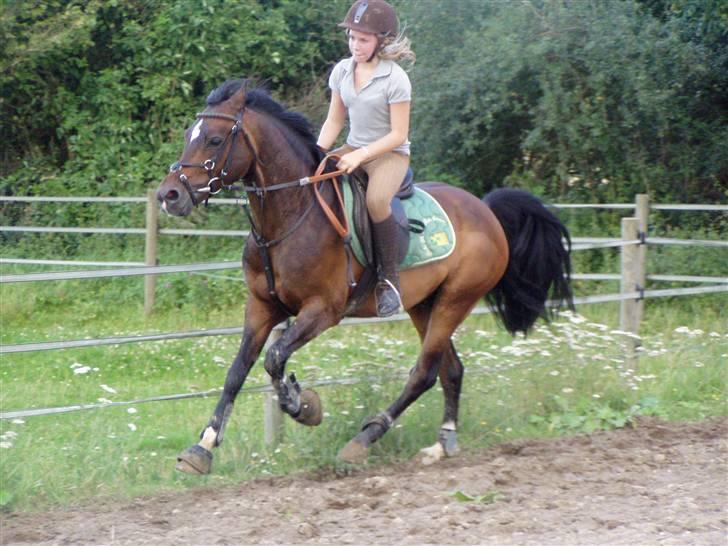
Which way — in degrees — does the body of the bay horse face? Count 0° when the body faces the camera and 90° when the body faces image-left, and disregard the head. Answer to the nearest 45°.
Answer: approximately 45°

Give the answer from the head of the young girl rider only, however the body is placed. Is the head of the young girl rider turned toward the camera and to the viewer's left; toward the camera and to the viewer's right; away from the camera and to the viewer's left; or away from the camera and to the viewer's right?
toward the camera and to the viewer's left

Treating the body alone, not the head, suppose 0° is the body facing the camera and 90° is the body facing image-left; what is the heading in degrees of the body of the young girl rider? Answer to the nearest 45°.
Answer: approximately 45°
